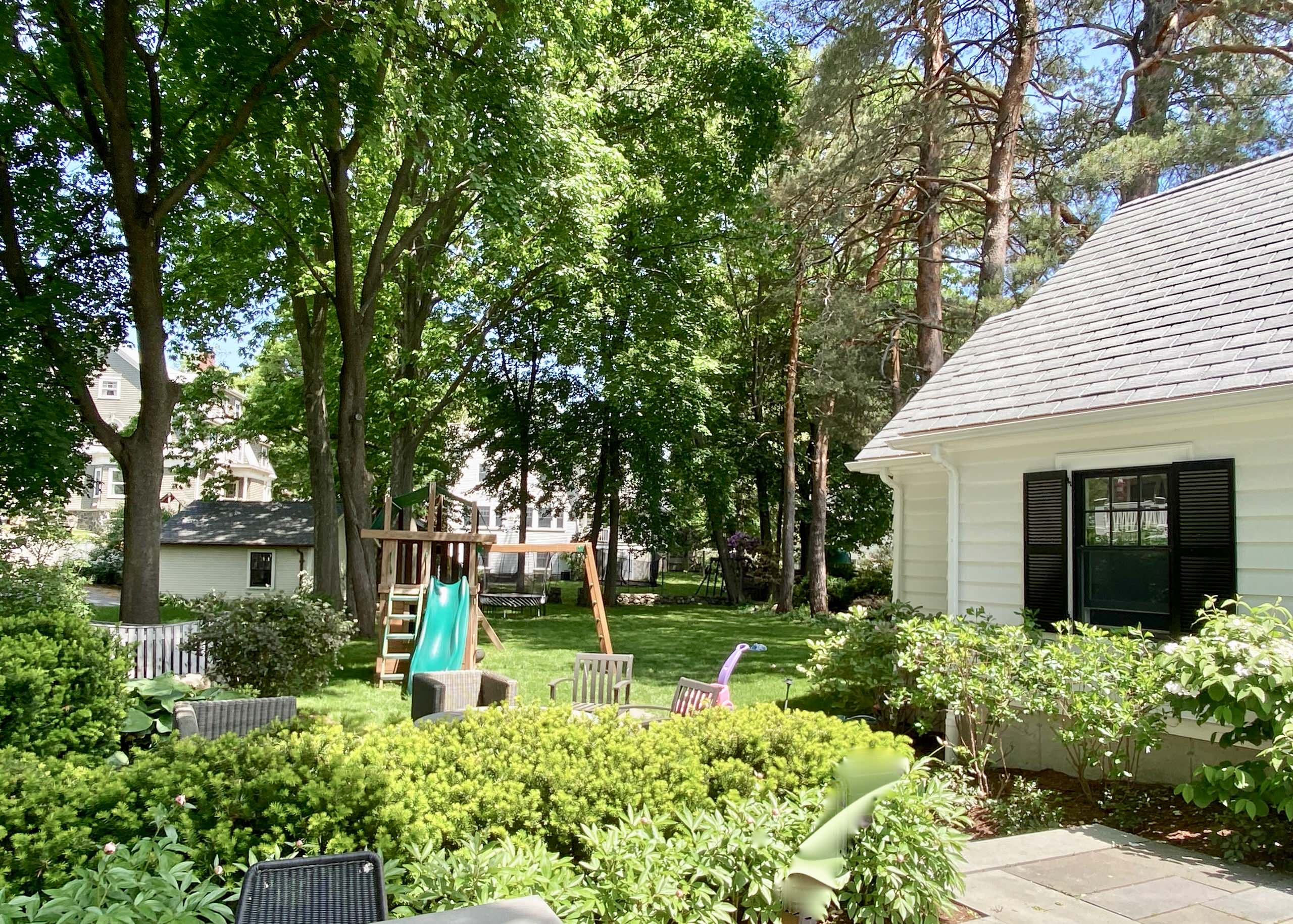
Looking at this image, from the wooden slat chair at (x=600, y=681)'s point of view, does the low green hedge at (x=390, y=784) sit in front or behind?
in front

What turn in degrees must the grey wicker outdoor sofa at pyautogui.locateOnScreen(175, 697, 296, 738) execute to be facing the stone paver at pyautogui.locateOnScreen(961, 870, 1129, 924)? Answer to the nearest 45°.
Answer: approximately 90° to its right

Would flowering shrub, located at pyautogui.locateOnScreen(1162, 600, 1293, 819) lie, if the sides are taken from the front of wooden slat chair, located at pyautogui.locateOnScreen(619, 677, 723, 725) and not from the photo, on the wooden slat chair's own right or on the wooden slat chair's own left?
on the wooden slat chair's own left

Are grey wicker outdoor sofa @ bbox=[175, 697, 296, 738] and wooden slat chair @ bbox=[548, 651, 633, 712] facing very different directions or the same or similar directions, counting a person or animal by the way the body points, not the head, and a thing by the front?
very different directions

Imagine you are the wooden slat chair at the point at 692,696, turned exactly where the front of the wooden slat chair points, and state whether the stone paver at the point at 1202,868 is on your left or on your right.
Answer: on your left

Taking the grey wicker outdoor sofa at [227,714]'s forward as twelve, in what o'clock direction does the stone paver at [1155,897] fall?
The stone paver is roughly at 3 o'clock from the grey wicker outdoor sofa.

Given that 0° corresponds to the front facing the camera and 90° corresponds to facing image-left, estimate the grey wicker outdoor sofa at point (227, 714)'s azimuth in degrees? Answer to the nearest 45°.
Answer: approximately 225°

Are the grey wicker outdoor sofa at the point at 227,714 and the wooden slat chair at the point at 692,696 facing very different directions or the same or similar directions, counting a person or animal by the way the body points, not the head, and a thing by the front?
very different directions

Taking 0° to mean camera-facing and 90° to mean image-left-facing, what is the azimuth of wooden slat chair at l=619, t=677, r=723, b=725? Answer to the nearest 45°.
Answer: approximately 45°

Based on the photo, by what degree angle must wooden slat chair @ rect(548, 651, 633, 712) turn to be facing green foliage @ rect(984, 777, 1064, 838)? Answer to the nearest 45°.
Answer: approximately 90° to its left

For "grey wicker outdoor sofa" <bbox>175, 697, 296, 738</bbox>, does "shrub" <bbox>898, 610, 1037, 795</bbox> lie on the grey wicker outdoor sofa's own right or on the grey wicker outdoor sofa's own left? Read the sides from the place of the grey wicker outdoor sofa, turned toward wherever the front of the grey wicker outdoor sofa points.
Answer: on the grey wicker outdoor sofa's own right

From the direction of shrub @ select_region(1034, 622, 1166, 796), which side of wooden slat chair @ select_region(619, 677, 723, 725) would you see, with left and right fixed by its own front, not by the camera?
left
